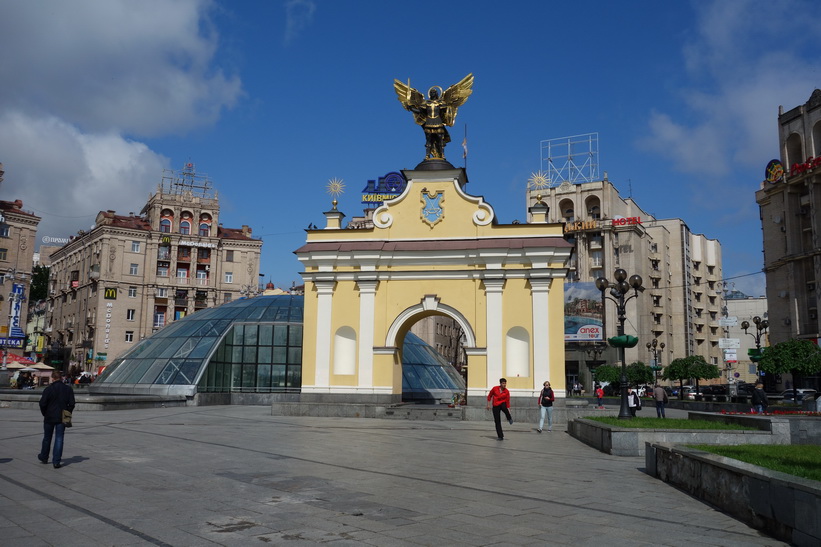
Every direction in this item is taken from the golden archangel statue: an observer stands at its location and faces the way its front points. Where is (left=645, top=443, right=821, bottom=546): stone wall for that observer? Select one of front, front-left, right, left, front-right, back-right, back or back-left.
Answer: front

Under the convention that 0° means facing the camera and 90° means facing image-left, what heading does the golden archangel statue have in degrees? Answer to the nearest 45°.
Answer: approximately 0°

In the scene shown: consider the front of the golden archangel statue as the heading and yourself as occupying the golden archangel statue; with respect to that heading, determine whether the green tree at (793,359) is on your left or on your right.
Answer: on your left

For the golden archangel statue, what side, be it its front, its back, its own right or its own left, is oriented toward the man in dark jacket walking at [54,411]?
front
